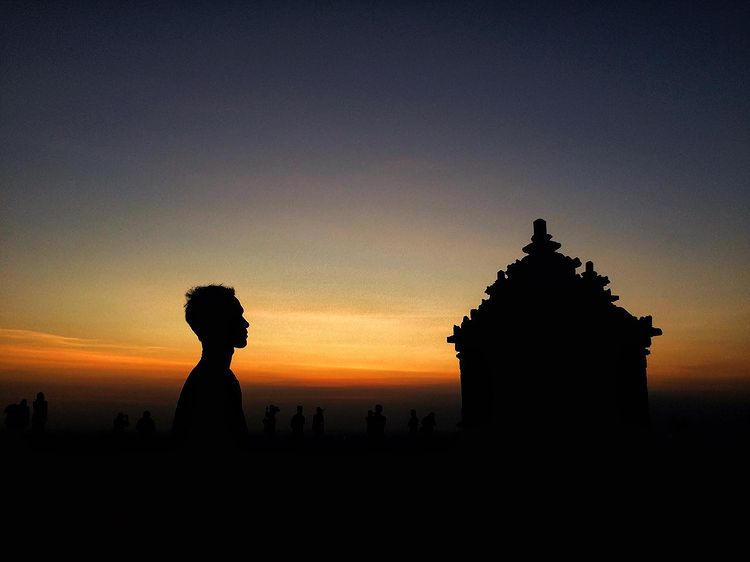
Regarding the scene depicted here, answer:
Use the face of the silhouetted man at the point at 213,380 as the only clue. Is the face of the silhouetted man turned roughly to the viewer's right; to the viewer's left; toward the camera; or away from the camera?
to the viewer's right

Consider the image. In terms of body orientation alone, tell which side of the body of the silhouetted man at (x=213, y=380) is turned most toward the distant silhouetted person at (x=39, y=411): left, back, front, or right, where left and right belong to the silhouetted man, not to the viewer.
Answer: left

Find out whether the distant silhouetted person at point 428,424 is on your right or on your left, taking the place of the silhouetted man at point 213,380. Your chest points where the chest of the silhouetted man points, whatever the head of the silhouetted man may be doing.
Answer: on your left

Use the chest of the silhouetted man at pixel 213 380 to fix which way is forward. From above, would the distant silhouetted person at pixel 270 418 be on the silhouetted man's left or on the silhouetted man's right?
on the silhouetted man's left

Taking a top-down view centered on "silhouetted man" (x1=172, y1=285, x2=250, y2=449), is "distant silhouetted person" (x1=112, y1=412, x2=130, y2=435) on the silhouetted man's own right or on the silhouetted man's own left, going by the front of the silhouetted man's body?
on the silhouetted man's own left

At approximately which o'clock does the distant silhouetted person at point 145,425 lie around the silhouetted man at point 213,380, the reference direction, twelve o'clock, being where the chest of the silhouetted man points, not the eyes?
The distant silhouetted person is roughly at 9 o'clock from the silhouetted man.

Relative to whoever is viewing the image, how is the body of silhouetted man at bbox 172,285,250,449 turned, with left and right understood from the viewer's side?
facing to the right of the viewer

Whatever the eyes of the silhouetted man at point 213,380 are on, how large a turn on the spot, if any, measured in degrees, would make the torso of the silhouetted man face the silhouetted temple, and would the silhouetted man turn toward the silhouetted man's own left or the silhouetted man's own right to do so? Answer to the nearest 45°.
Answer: approximately 45° to the silhouetted man's own left

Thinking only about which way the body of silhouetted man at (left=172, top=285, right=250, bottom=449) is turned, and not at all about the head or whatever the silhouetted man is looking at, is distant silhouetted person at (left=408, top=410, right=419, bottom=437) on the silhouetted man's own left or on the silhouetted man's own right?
on the silhouetted man's own left

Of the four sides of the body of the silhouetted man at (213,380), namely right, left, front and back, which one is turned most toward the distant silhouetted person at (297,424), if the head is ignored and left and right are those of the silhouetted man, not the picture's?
left
